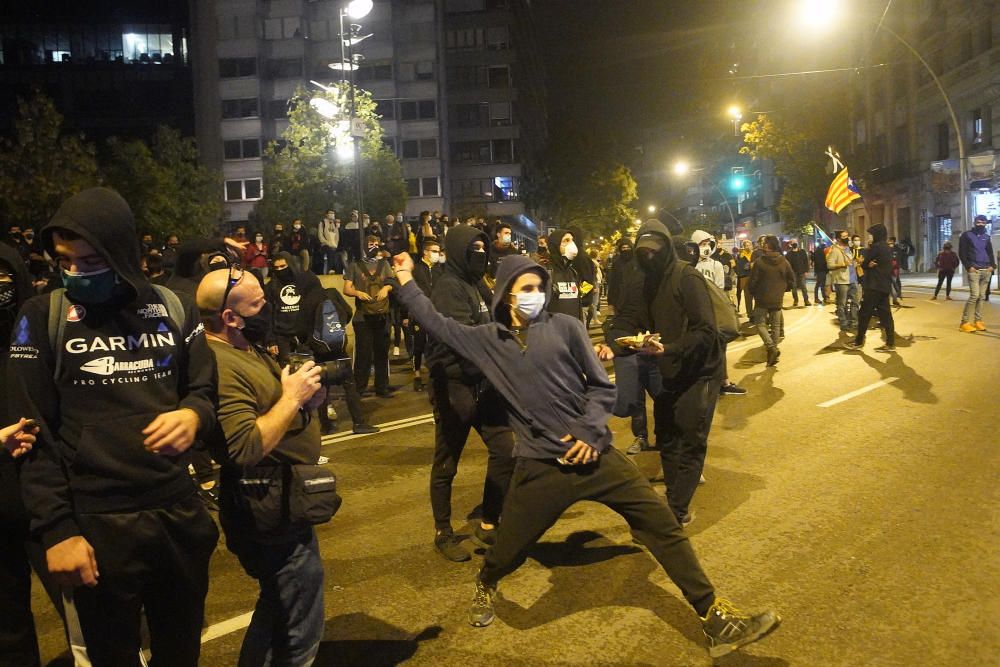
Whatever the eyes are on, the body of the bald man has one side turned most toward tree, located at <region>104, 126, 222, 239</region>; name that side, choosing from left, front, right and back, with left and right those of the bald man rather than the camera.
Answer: left

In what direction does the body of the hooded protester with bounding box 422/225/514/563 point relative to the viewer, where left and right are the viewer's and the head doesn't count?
facing the viewer and to the right of the viewer

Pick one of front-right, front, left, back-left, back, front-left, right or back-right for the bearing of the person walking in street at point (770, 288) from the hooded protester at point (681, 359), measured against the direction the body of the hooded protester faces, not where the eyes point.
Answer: back-right

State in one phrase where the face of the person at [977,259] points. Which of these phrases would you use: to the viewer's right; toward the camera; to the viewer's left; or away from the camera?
toward the camera

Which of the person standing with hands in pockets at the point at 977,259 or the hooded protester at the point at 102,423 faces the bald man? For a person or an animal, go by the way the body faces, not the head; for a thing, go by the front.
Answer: the person standing with hands in pockets

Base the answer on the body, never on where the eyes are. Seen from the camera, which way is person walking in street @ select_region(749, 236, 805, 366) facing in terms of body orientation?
away from the camera

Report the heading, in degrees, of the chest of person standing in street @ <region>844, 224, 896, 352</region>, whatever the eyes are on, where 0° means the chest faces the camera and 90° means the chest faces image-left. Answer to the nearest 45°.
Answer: approximately 90°

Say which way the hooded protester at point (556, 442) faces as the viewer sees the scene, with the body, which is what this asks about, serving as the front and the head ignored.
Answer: toward the camera

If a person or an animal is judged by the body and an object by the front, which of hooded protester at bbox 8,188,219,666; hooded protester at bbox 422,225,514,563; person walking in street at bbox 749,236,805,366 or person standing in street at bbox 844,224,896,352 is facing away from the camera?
person walking in street at bbox 749,236,805,366

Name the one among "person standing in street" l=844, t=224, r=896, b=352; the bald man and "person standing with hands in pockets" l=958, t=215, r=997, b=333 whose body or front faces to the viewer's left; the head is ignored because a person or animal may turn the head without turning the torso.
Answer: the person standing in street

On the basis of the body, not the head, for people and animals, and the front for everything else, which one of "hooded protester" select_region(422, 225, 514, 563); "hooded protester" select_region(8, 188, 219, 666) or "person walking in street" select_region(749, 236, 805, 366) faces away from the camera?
the person walking in street

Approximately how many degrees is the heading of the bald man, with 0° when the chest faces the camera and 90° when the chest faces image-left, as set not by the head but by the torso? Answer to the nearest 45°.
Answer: approximately 270°

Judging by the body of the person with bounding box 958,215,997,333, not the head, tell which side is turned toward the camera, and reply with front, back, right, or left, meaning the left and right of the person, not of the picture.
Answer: front

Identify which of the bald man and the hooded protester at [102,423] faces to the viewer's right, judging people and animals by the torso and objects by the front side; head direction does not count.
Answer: the bald man
